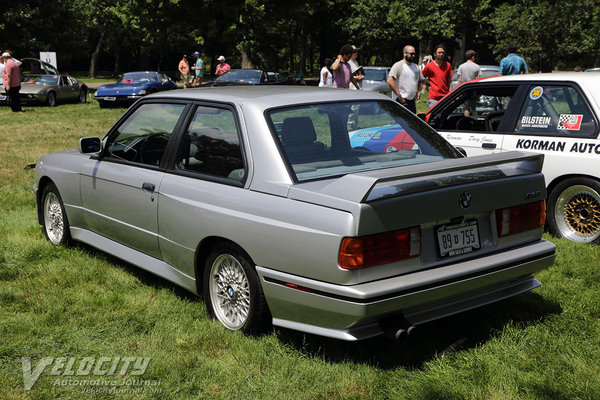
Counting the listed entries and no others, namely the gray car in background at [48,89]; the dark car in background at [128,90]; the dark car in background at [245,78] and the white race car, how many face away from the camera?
0

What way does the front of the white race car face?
to the viewer's left

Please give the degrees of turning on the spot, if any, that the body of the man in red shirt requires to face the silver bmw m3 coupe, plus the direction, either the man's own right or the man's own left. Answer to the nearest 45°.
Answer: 0° — they already face it

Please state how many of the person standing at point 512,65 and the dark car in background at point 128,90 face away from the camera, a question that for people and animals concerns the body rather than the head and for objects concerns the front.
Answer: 1

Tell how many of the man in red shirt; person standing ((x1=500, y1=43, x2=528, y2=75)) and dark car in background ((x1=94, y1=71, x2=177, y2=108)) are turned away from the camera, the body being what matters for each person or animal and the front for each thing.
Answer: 1

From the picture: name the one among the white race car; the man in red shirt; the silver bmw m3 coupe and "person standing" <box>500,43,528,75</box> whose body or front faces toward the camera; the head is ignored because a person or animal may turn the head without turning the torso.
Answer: the man in red shirt

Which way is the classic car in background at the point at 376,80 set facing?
toward the camera

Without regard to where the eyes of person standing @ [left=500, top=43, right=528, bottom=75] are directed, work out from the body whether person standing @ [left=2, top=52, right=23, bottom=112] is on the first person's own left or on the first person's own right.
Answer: on the first person's own left

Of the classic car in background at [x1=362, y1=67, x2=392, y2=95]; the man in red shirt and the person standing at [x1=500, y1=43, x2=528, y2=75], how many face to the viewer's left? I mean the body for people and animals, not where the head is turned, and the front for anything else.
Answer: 0

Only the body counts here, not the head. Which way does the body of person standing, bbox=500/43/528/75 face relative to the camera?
away from the camera

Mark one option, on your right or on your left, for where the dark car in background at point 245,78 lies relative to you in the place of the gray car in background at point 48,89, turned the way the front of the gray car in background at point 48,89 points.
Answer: on your left

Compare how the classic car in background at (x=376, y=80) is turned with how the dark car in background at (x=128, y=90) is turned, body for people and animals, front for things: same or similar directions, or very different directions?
same or similar directions

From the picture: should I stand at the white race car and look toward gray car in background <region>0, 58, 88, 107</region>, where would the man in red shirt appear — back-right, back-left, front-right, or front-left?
front-right

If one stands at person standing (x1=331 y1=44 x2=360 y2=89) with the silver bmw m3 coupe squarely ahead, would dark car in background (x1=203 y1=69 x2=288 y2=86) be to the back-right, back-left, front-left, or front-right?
back-right
